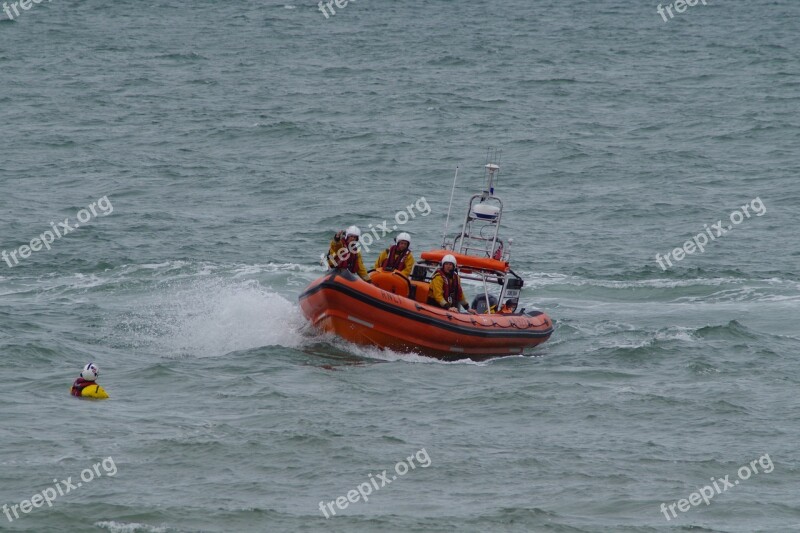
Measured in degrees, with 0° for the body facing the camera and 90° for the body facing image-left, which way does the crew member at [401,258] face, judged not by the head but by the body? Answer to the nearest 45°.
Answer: approximately 45°

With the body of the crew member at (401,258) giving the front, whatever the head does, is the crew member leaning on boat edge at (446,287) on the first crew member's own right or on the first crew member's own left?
on the first crew member's own left

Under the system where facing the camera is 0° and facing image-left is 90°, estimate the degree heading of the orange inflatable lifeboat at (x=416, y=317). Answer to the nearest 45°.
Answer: approximately 45°

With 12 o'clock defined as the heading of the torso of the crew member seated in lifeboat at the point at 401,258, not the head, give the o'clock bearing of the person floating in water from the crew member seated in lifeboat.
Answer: The person floating in water is roughly at 12 o'clock from the crew member seated in lifeboat.

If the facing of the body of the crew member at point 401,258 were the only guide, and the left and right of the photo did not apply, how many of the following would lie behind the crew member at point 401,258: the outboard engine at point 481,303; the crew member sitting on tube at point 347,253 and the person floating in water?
1

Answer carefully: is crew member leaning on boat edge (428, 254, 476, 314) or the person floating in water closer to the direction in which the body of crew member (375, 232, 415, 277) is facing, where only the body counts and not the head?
the person floating in water
